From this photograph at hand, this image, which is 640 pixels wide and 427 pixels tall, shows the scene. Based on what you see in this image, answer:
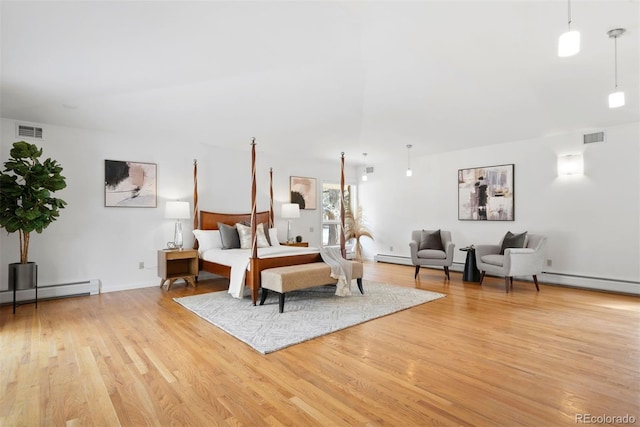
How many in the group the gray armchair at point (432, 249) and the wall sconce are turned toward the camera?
2

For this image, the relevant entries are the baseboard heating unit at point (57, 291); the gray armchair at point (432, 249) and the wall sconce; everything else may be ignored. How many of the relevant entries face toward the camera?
3

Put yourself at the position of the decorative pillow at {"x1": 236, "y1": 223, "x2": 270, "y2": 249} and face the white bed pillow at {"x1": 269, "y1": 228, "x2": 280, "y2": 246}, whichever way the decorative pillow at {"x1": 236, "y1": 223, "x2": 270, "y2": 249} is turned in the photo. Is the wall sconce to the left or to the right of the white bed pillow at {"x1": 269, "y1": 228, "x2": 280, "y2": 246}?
right

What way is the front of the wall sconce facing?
toward the camera

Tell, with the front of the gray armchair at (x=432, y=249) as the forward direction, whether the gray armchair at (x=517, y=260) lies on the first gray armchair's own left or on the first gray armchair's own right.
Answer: on the first gray armchair's own left

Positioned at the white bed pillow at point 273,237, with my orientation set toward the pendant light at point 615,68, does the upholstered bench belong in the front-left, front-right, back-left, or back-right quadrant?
front-right

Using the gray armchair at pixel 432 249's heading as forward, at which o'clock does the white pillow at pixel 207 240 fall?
The white pillow is roughly at 2 o'clock from the gray armchair.

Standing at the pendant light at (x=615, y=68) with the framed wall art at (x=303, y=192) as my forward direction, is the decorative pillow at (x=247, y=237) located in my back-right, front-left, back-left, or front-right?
front-left

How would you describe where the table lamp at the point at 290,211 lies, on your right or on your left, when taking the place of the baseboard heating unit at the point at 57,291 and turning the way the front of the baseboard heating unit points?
on your left

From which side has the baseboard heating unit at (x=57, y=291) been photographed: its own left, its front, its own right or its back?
front

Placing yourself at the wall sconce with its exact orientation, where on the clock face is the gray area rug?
The gray area rug is roughly at 1 o'clock from the wall sconce.

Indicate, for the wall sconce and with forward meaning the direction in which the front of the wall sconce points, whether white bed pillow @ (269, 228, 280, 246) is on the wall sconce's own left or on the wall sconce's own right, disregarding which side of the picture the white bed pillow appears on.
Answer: on the wall sconce's own right

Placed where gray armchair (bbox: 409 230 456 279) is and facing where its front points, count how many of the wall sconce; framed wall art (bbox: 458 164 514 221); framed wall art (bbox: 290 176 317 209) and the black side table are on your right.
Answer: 1

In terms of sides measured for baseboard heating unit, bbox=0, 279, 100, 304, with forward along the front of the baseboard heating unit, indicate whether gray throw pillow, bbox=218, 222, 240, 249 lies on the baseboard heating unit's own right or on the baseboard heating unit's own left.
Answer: on the baseboard heating unit's own left
